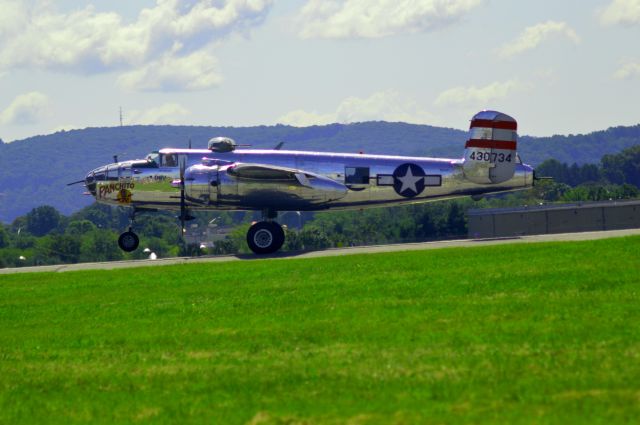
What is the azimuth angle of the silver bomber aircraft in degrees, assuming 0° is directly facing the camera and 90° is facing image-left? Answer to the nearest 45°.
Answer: approximately 90°
